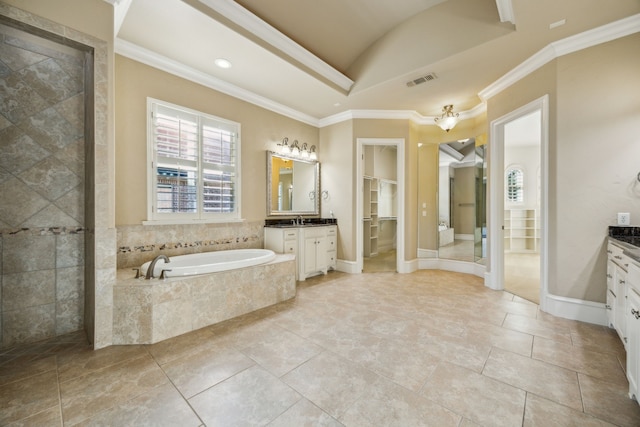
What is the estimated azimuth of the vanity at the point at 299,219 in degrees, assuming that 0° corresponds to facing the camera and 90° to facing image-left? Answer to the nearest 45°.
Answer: approximately 315°

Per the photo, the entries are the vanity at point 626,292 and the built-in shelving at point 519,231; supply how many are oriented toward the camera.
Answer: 1

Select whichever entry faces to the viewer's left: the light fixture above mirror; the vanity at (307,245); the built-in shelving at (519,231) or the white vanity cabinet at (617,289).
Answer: the white vanity cabinet

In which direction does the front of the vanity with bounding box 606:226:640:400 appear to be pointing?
to the viewer's left

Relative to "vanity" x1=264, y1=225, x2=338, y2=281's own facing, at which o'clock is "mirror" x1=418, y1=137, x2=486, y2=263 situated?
The mirror is roughly at 10 o'clock from the vanity.
